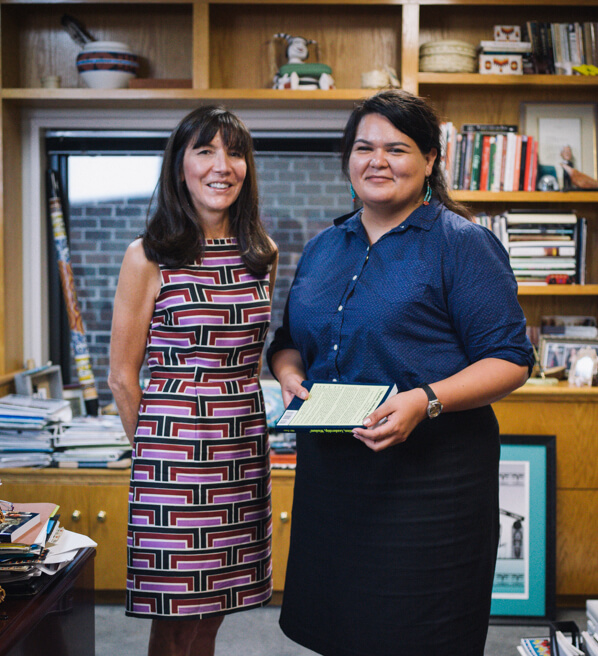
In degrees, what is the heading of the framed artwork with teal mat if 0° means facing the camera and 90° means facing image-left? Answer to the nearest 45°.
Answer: approximately 0°

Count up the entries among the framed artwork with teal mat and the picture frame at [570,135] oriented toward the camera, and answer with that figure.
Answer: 2

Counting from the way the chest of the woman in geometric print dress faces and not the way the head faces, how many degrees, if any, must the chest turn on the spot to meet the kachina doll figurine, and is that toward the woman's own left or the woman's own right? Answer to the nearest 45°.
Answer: approximately 135° to the woman's own left

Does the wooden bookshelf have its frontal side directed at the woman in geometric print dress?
yes

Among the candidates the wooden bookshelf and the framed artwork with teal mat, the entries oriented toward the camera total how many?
2

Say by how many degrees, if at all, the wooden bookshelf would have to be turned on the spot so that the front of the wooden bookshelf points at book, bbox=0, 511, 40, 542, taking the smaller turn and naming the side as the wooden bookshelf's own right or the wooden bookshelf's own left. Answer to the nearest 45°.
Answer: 0° — it already faces it

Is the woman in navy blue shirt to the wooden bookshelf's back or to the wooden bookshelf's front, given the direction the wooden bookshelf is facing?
to the front
